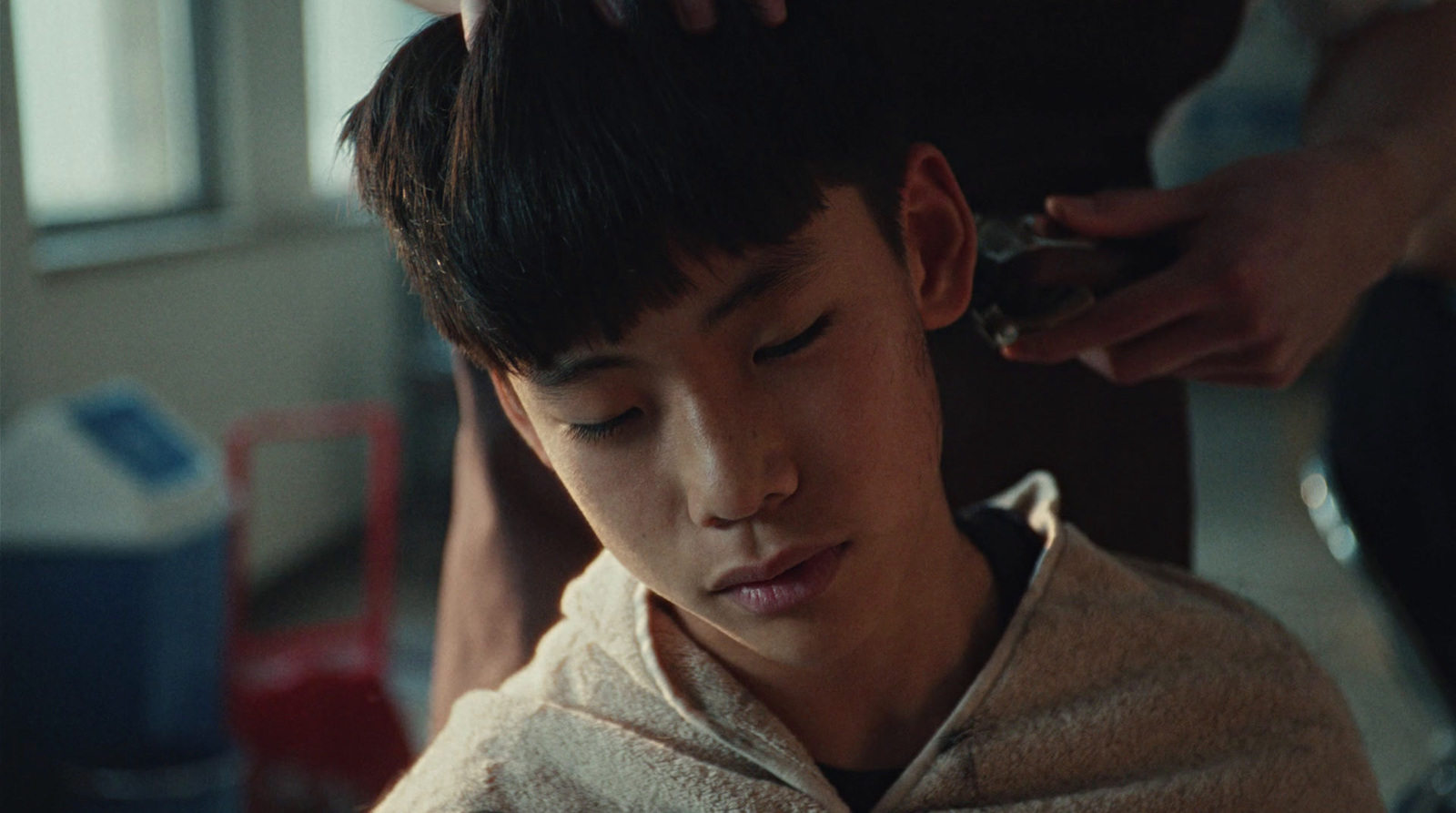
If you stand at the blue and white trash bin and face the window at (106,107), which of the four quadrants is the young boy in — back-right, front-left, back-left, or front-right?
back-right

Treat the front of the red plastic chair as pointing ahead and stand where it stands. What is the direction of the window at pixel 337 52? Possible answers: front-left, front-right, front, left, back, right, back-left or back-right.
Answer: back-left

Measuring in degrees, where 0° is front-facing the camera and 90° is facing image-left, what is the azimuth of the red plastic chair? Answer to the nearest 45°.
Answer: approximately 315°

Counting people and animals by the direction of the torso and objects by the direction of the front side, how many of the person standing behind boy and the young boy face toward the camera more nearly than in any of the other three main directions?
2

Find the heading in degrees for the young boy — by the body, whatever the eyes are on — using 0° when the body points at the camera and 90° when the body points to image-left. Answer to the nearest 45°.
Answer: approximately 0°

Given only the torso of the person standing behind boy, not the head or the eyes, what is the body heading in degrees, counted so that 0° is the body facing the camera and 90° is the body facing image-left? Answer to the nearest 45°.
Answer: approximately 0°

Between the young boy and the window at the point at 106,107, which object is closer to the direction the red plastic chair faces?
the young boy

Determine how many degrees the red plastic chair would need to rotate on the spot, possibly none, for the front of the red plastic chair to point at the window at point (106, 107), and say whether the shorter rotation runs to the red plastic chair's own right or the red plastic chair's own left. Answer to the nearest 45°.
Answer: approximately 135° to the red plastic chair's own left

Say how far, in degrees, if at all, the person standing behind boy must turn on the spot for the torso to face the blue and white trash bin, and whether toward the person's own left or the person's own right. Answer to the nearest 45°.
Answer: approximately 135° to the person's own right

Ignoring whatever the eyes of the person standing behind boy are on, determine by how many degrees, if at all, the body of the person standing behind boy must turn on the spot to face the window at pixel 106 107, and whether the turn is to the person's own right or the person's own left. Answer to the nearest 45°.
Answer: approximately 135° to the person's own right
